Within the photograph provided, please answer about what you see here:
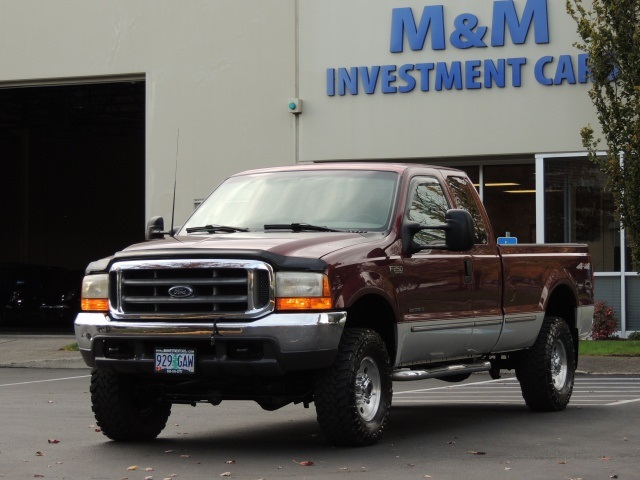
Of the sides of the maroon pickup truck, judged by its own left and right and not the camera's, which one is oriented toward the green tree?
back

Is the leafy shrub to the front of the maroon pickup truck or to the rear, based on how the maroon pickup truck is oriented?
to the rear

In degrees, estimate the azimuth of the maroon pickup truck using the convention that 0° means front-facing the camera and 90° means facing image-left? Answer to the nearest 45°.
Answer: approximately 45°
